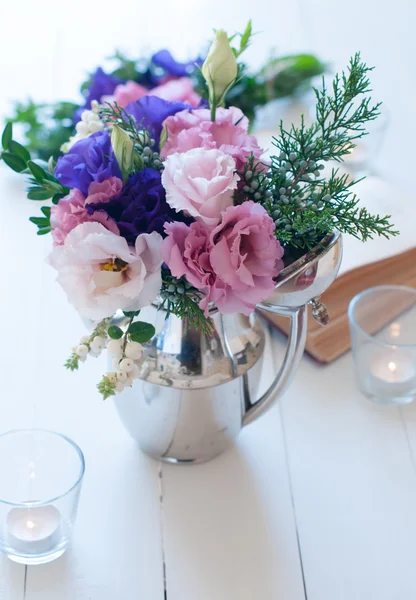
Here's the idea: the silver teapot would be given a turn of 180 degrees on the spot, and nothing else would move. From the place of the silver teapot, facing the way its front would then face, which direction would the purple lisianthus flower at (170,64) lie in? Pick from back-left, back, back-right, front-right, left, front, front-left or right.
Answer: left

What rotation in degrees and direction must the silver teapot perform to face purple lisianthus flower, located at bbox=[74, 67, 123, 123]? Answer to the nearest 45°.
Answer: approximately 90° to its right

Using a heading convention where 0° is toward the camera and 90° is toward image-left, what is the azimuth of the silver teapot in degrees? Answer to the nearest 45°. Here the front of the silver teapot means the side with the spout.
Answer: approximately 90°
